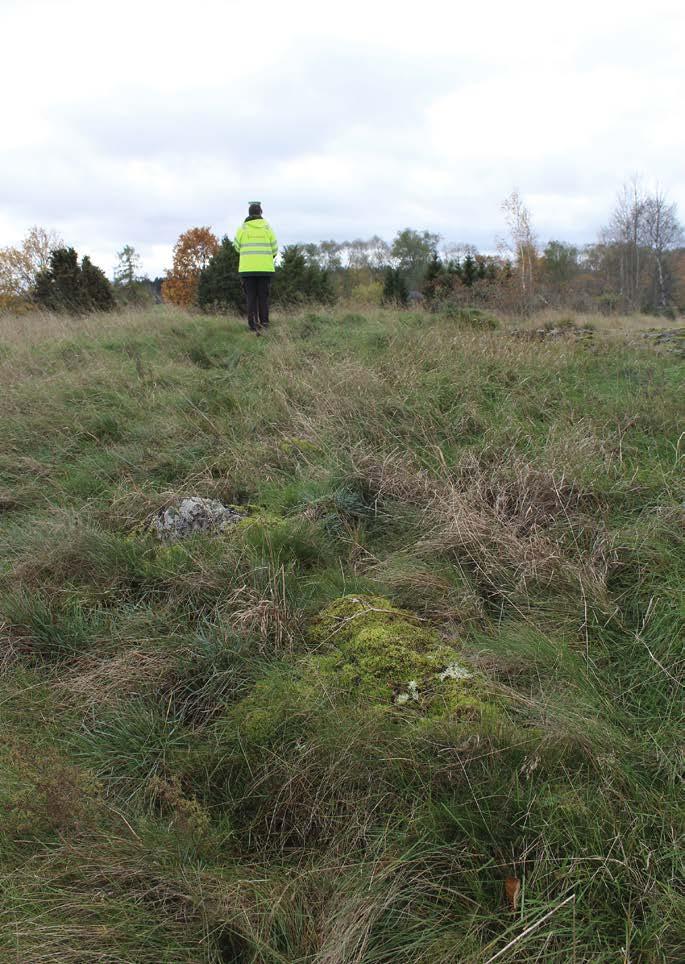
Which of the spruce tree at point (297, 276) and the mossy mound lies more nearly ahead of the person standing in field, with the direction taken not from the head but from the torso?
the spruce tree

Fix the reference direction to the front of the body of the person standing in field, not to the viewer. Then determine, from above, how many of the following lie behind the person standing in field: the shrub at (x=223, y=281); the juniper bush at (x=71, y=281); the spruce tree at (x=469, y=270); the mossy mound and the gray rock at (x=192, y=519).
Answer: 2

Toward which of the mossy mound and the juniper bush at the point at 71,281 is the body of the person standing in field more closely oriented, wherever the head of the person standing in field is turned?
the juniper bush

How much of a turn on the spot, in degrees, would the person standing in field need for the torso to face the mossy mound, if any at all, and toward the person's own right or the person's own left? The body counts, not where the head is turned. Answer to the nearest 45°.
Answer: approximately 180°

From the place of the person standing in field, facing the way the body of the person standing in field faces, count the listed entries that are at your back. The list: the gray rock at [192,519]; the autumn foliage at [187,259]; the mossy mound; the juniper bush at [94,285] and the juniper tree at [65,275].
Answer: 2

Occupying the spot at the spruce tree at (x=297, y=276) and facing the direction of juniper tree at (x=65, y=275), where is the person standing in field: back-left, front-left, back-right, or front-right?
front-left

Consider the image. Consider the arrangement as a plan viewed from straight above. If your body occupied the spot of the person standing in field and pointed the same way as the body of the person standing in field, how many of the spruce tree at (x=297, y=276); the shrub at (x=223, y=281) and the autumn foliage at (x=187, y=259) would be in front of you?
3

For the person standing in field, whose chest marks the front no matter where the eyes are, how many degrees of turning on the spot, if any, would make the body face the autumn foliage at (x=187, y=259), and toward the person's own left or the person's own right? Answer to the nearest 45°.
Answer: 0° — they already face it

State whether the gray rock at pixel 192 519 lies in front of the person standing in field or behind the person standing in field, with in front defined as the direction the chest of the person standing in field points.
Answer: behind

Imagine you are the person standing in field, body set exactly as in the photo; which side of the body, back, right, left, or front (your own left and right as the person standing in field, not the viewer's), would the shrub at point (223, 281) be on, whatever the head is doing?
front

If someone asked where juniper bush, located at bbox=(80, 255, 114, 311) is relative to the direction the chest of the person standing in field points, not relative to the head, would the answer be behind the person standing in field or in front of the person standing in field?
in front

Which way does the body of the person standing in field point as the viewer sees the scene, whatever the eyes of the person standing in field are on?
away from the camera
